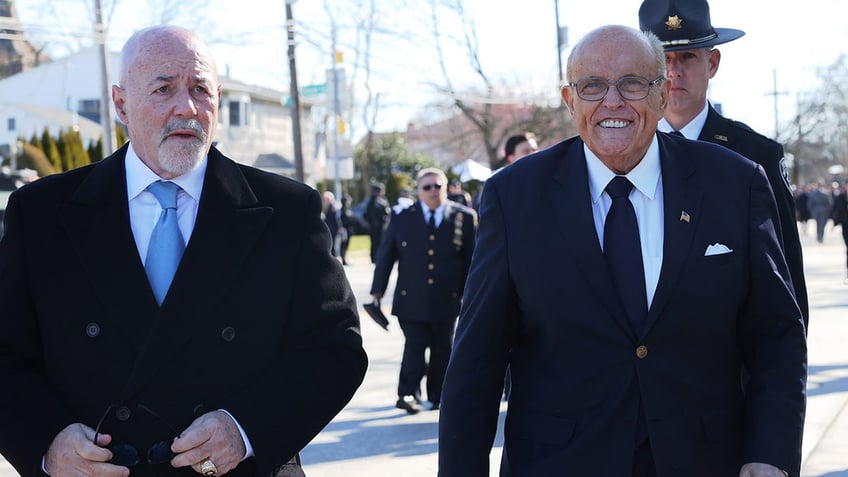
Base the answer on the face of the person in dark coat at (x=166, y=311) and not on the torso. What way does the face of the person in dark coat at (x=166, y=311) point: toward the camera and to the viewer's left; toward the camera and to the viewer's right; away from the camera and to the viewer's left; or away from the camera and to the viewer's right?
toward the camera and to the viewer's right

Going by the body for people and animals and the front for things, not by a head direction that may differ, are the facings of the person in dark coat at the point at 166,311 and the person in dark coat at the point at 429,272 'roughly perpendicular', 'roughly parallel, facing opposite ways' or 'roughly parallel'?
roughly parallel

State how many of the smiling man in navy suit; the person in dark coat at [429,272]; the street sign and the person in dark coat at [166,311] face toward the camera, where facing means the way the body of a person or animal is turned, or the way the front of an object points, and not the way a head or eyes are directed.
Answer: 4

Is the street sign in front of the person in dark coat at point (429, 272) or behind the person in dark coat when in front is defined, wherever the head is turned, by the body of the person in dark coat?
behind

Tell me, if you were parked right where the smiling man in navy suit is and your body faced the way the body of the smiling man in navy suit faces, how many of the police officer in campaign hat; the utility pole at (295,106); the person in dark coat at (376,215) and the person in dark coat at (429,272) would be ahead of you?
0

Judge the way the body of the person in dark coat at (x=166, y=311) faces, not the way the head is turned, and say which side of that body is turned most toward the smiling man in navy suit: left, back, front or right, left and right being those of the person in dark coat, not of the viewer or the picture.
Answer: left

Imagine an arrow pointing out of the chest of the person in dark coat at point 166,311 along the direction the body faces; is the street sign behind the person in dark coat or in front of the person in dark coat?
behind

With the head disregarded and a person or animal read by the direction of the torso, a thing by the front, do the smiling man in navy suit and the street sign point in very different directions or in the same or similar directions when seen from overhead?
same or similar directions

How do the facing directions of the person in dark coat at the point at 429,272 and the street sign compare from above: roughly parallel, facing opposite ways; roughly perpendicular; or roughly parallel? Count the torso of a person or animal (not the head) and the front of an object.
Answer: roughly parallel

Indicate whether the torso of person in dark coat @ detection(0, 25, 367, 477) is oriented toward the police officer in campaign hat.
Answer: no

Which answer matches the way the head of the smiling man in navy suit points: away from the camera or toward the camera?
toward the camera

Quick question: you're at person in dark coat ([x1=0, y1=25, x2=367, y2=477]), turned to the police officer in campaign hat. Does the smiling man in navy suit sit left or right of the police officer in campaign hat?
right

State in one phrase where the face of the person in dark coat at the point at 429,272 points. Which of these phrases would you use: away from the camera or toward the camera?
toward the camera

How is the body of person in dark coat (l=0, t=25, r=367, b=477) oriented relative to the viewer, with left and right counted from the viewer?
facing the viewer

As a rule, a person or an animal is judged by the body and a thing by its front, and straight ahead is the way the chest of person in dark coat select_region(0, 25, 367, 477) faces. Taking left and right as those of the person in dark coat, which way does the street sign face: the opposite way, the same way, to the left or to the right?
the same way

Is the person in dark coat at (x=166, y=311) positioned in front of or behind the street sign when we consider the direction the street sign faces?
in front

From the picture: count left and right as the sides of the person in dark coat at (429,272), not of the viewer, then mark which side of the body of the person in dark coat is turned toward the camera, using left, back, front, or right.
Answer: front
